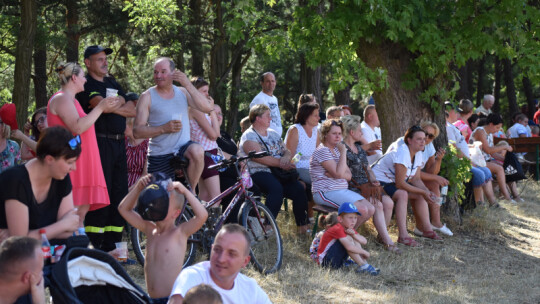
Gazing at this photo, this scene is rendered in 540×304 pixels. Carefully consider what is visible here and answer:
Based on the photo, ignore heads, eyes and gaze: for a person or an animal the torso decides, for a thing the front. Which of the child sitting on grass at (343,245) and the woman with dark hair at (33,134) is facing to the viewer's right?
the child sitting on grass

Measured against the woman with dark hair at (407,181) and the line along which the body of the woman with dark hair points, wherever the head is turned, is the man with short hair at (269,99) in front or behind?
behind

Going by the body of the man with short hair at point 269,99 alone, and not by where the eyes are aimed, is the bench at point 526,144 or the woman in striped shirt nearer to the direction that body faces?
the woman in striped shirt

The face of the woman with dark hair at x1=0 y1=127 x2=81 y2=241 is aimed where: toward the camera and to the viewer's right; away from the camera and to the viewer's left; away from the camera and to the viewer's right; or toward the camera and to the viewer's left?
toward the camera and to the viewer's right

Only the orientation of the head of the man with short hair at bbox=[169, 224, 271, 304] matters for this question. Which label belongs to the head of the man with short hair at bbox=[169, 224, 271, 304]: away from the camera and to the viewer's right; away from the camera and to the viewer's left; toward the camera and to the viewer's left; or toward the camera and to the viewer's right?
toward the camera and to the viewer's left

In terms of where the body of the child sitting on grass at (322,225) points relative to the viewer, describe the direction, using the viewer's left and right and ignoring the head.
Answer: facing to the right of the viewer
